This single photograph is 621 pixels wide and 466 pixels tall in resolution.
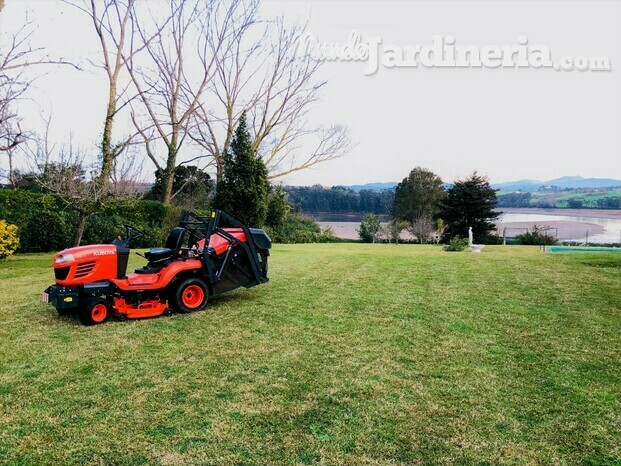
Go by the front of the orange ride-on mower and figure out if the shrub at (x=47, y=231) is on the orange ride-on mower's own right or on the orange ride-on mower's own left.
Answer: on the orange ride-on mower's own right

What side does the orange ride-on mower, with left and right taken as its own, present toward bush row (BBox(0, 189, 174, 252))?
right

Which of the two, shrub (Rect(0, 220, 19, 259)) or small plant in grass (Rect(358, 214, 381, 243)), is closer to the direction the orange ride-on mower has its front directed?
the shrub

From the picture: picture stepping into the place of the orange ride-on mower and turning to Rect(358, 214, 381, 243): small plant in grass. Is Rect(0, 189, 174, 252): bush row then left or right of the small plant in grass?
left

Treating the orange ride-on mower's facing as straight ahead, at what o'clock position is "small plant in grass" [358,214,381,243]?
The small plant in grass is roughly at 4 o'clock from the orange ride-on mower.

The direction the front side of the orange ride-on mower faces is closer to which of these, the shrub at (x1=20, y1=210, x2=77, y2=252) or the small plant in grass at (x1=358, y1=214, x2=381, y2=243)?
the shrub

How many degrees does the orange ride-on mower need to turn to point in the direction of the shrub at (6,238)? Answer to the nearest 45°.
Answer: approximately 45° to its right

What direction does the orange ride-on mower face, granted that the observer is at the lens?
facing to the left of the viewer
